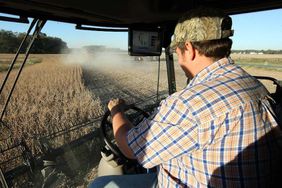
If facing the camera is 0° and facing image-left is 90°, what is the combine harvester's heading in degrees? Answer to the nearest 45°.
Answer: approximately 135°

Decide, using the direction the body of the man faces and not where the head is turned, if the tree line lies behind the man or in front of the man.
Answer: in front

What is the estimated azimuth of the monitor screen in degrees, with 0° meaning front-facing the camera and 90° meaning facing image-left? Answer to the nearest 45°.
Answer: approximately 0°

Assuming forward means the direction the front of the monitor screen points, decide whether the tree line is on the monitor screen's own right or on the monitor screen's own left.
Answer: on the monitor screen's own right

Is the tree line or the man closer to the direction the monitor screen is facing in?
the man

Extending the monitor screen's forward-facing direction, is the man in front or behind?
in front

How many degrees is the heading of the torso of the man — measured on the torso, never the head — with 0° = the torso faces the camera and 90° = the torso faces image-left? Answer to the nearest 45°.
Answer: approximately 135°

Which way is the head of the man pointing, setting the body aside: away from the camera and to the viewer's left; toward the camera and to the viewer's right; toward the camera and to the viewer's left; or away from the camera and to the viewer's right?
away from the camera and to the viewer's left
